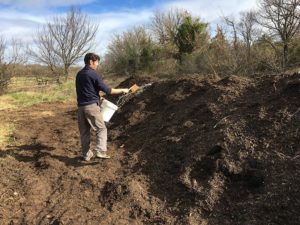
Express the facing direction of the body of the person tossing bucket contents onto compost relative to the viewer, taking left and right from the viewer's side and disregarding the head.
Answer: facing away from the viewer and to the right of the viewer
